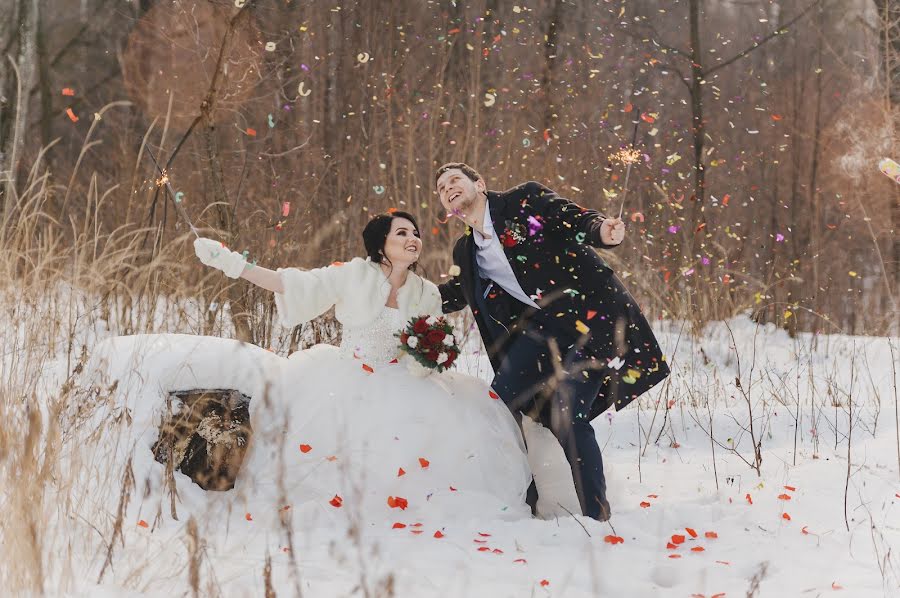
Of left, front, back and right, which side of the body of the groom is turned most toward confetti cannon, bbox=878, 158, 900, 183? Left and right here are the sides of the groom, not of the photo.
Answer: left

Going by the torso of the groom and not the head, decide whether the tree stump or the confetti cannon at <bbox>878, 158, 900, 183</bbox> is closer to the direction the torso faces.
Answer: the tree stump

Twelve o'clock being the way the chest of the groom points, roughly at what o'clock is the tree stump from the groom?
The tree stump is roughly at 1 o'clock from the groom.
